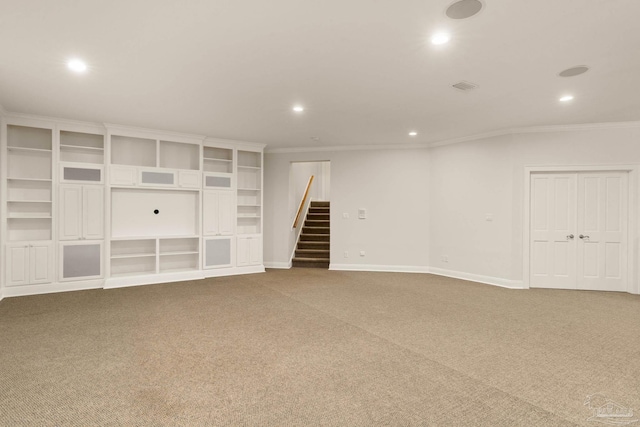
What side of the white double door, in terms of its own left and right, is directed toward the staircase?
right

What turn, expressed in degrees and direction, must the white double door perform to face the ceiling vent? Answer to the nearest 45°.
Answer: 0° — it already faces it

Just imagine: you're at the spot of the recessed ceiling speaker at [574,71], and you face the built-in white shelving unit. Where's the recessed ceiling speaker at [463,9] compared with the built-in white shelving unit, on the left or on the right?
left

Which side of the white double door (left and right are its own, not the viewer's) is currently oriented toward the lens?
front

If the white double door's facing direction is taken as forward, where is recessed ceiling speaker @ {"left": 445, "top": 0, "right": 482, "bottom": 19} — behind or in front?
in front

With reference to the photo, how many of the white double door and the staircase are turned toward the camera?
2

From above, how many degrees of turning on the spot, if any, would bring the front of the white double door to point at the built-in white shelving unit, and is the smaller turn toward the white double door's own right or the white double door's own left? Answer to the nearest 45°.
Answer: approximately 45° to the white double door's own right

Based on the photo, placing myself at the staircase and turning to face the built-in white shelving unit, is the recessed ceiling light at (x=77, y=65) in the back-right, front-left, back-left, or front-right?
front-left

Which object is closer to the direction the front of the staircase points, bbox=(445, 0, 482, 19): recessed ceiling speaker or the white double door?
the recessed ceiling speaker

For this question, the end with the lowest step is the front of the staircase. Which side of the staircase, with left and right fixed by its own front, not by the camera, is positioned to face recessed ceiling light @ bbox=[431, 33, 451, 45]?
front

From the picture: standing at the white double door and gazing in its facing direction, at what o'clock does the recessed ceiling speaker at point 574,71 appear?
The recessed ceiling speaker is roughly at 12 o'clock from the white double door.

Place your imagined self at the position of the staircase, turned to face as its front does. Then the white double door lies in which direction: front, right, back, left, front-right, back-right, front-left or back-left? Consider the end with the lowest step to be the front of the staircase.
front-left

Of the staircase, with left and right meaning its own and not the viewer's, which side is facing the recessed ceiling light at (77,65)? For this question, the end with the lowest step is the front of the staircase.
front

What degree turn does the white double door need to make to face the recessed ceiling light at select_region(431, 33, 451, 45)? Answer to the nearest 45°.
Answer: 0° — it already faces it

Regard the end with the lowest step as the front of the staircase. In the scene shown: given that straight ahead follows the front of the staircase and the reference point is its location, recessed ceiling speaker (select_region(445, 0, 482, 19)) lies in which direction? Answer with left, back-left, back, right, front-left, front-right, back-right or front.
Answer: front
